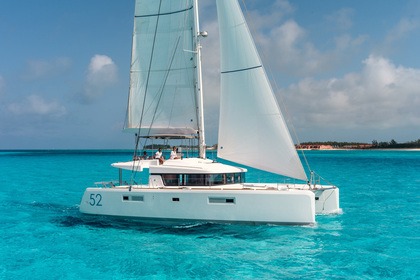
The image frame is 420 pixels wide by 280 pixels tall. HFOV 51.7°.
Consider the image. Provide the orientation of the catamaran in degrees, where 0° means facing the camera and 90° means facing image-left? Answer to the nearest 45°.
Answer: approximately 270°
